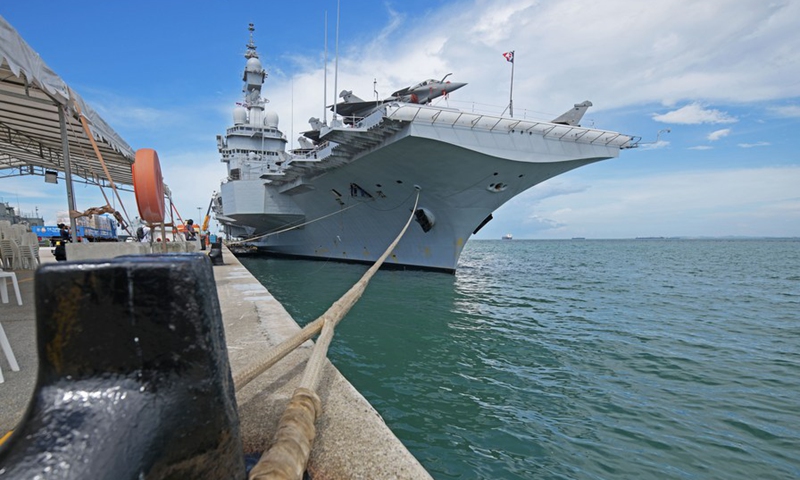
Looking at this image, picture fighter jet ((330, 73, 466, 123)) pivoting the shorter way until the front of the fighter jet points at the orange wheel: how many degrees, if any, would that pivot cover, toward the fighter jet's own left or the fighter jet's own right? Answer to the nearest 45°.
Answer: approximately 90° to the fighter jet's own right

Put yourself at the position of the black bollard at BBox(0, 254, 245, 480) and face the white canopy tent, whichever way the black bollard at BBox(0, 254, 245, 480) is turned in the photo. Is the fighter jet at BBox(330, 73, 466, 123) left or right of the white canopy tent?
right

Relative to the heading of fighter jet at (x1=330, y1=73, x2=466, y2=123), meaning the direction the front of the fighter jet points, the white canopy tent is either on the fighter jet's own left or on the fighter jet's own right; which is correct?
on the fighter jet's own right

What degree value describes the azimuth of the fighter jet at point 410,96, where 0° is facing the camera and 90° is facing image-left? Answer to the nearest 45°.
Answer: approximately 315°

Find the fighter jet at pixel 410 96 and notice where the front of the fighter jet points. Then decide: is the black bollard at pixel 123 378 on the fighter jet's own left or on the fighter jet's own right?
on the fighter jet's own right
